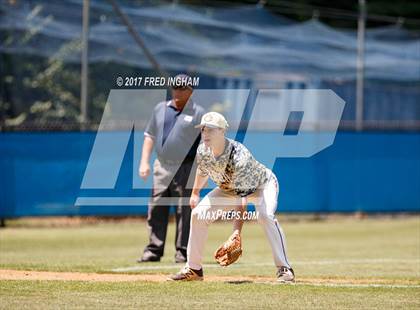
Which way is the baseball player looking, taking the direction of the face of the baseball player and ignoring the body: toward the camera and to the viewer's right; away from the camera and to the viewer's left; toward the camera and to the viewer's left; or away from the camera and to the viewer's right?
toward the camera and to the viewer's left

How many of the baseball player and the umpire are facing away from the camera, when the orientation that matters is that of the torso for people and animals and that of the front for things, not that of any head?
0

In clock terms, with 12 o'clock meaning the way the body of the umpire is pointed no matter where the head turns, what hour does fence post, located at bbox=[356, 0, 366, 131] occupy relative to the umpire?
The fence post is roughly at 7 o'clock from the umpire.

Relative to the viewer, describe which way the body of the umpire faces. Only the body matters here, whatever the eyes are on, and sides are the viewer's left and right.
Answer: facing the viewer

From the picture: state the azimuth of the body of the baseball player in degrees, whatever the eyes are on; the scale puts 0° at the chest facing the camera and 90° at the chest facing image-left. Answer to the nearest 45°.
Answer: approximately 45°

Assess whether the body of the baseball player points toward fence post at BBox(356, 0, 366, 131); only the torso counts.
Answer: no

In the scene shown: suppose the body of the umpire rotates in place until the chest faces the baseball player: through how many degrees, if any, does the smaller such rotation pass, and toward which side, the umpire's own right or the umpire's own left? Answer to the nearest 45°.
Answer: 0° — they already face them

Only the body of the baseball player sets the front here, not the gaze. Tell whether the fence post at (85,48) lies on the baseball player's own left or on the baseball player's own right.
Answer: on the baseball player's own right

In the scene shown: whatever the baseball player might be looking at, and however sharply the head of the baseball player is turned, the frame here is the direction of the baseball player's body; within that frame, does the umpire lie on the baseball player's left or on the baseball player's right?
on the baseball player's right

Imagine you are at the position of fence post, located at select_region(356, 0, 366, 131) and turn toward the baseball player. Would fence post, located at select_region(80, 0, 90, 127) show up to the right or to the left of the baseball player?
right
